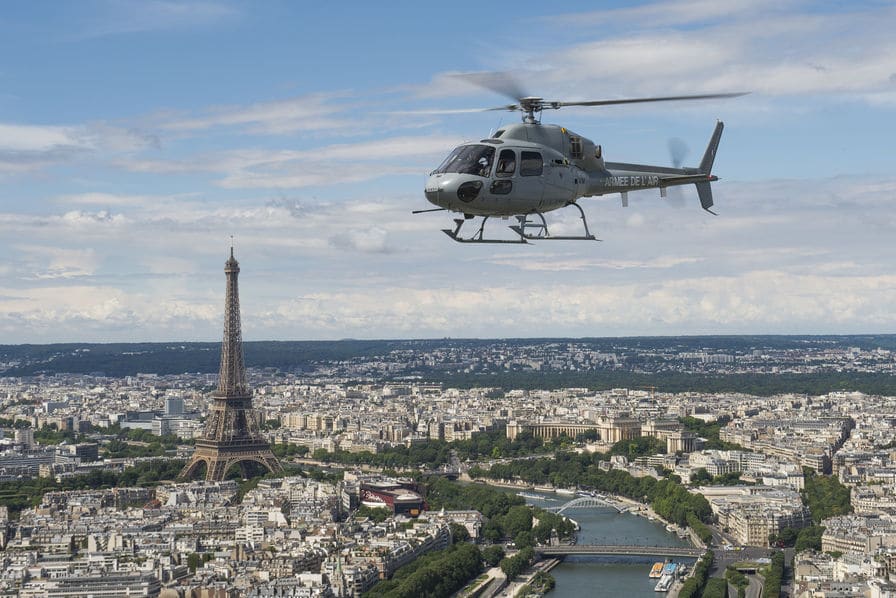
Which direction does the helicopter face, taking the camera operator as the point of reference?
facing the viewer and to the left of the viewer
